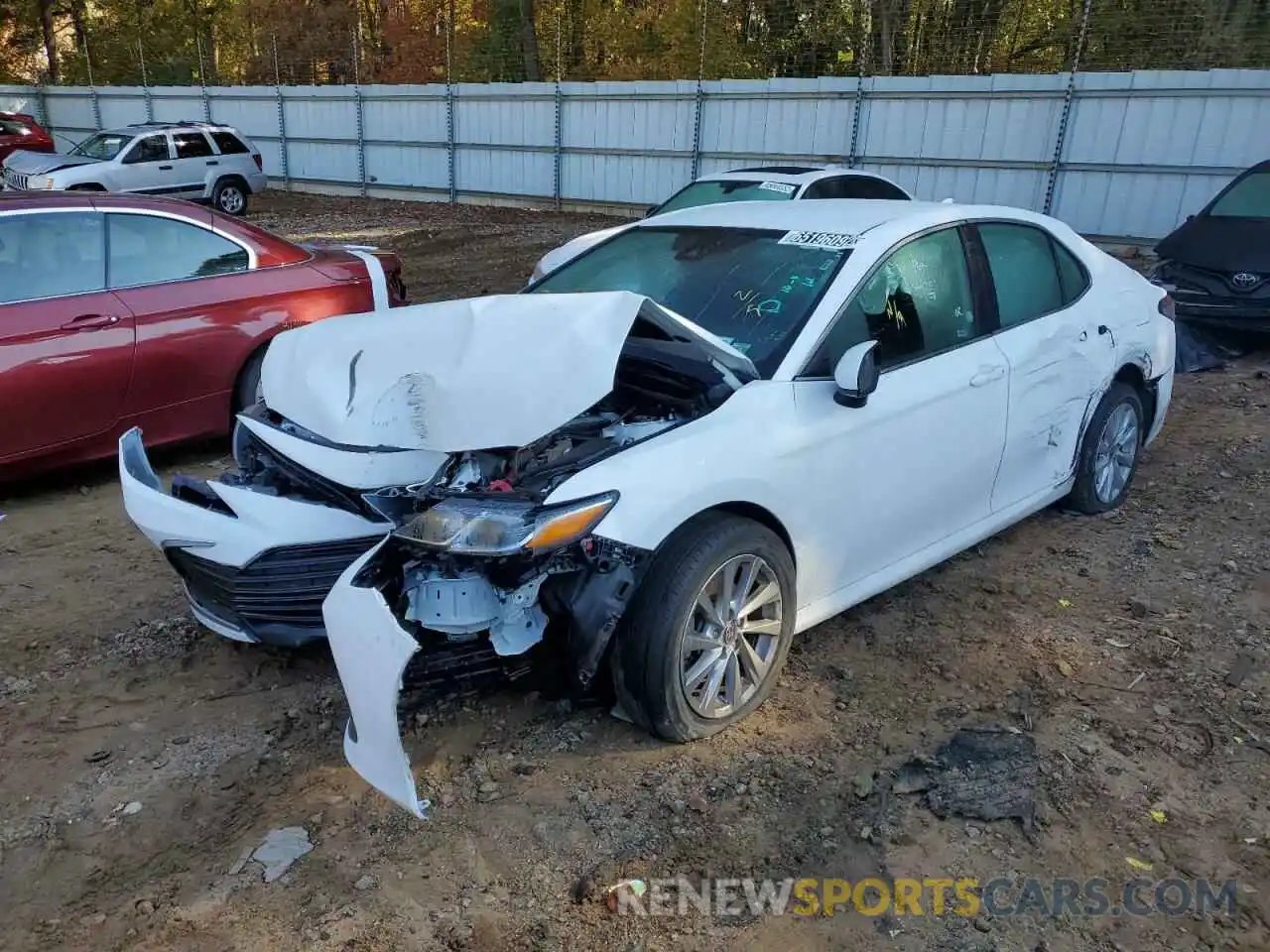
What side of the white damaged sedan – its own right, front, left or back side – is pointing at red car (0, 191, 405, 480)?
right

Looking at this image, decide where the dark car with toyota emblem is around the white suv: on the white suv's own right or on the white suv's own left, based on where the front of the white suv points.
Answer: on the white suv's own left

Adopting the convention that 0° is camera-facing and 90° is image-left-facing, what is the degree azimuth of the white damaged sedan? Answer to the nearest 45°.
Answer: approximately 45°

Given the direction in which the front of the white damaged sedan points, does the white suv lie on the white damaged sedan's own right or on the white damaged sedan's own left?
on the white damaged sedan's own right

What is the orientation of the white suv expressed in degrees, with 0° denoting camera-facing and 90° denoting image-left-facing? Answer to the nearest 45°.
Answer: approximately 45°

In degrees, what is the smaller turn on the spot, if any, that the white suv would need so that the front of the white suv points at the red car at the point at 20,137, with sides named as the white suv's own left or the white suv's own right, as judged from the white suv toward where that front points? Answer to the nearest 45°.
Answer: approximately 90° to the white suv's own right

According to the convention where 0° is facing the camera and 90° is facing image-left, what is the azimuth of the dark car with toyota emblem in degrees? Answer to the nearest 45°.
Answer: approximately 45°

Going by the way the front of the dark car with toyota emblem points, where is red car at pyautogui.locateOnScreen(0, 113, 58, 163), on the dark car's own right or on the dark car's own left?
on the dark car's own right
